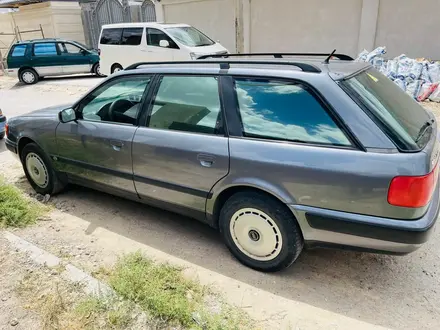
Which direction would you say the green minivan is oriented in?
to the viewer's right

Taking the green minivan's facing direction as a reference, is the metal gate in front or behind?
in front

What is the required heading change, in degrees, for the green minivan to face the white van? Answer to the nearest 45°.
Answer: approximately 45° to its right

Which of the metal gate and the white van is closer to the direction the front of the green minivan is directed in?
the white van
